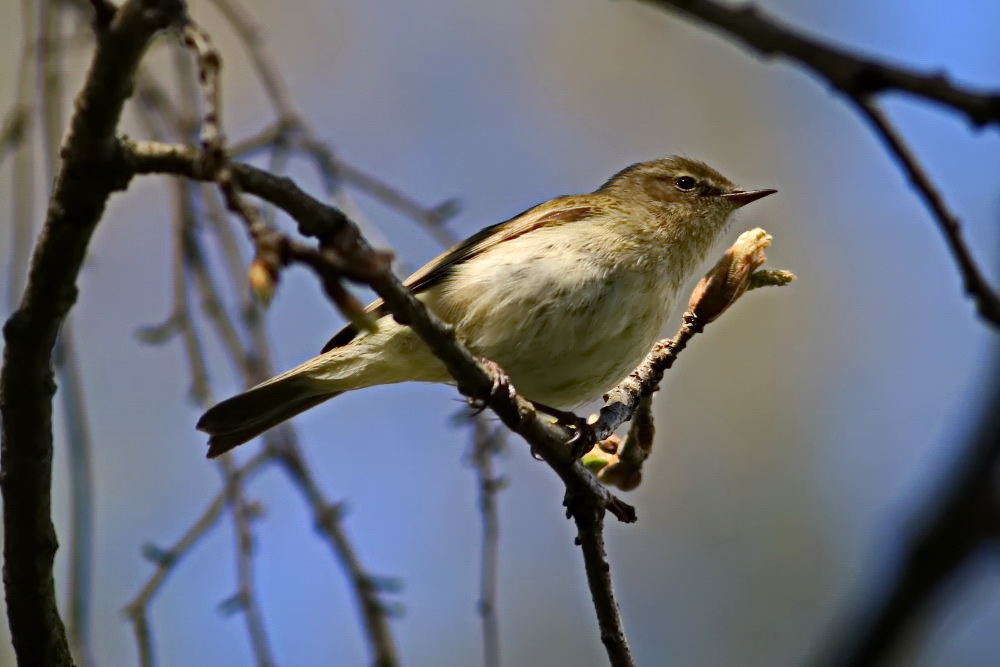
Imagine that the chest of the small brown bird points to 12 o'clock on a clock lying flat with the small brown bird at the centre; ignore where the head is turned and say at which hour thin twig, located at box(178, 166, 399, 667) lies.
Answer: The thin twig is roughly at 6 o'clock from the small brown bird.

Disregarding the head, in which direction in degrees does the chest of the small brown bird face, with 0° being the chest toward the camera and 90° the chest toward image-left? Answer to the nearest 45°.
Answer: approximately 270°

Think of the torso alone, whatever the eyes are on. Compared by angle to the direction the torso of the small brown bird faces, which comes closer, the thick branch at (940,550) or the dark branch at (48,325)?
the thick branch

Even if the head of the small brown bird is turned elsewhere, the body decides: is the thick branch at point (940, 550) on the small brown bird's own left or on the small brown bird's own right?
on the small brown bird's own right

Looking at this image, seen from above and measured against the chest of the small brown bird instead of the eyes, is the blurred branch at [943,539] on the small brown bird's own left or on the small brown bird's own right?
on the small brown bird's own right

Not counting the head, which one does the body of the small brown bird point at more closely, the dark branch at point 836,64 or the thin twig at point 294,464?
the dark branch

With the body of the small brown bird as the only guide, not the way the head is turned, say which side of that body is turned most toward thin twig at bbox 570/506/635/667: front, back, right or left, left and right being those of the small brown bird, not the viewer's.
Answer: front
